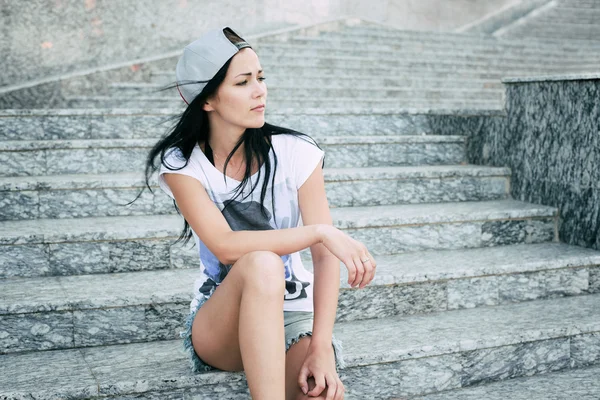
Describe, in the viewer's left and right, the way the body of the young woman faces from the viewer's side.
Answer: facing the viewer and to the right of the viewer

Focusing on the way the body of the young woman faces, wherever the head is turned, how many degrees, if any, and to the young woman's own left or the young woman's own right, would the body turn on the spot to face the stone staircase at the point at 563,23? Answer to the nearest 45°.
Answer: approximately 90° to the young woman's own left

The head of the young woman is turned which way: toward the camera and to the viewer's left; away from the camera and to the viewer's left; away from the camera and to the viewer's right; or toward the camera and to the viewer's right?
toward the camera and to the viewer's right
